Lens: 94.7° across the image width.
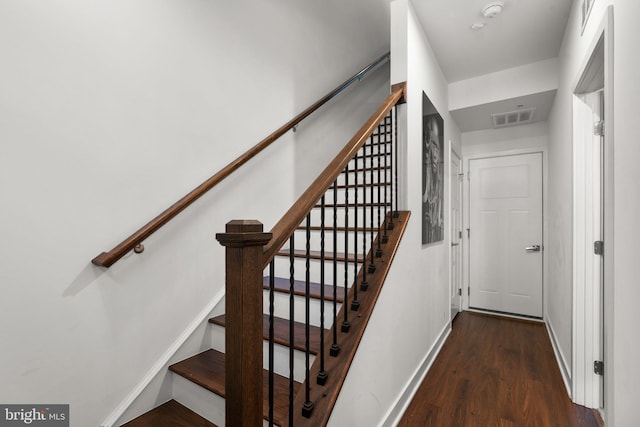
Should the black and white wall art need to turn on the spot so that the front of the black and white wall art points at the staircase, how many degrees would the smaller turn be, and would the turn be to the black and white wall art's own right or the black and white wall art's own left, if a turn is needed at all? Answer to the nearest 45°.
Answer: approximately 135° to the black and white wall art's own right

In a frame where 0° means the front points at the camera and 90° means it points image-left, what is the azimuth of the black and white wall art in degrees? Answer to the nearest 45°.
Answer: approximately 270°

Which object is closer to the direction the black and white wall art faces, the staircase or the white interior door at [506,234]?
the white interior door

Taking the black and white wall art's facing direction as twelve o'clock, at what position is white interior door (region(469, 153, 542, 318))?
The white interior door is roughly at 10 o'clock from the black and white wall art.
